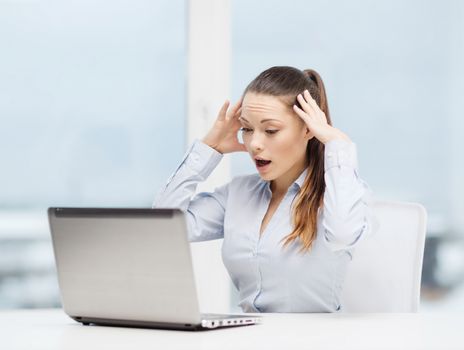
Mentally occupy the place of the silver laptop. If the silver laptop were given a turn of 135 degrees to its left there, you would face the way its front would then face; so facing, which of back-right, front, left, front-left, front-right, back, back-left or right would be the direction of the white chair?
back-right

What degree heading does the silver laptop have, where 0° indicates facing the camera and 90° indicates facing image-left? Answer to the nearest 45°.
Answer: approximately 225°

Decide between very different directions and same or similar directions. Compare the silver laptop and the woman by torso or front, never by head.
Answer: very different directions

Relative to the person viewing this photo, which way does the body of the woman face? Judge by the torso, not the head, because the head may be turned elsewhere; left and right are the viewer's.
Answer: facing the viewer and to the left of the viewer

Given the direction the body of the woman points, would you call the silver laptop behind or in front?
in front
